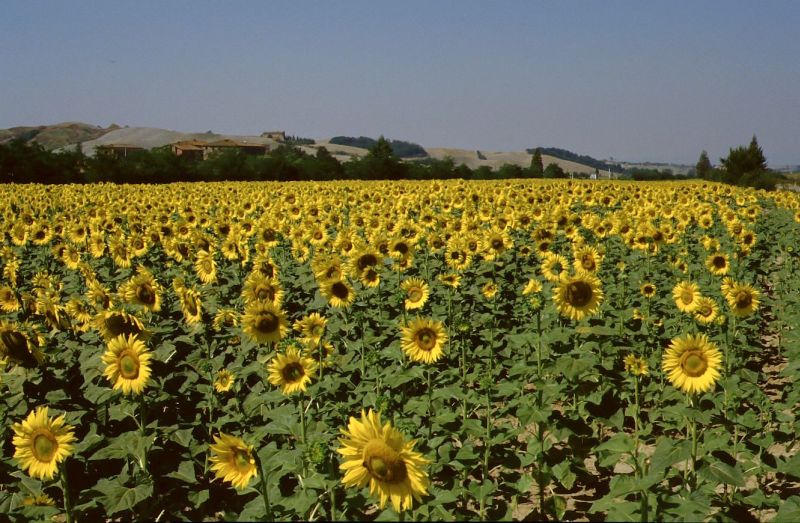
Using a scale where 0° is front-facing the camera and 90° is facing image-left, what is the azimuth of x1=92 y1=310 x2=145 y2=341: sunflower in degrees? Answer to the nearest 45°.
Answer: approximately 0°

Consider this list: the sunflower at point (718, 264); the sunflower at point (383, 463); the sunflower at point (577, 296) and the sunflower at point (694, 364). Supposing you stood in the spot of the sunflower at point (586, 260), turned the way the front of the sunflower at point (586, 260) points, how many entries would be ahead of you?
3

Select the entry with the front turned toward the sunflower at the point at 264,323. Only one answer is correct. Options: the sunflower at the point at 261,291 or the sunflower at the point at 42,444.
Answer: the sunflower at the point at 261,291

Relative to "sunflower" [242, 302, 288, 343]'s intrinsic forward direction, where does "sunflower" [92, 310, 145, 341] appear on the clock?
"sunflower" [92, 310, 145, 341] is roughly at 3 o'clock from "sunflower" [242, 302, 288, 343].

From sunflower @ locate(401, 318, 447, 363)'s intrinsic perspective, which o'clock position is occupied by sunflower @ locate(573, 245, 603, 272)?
sunflower @ locate(573, 245, 603, 272) is roughly at 7 o'clock from sunflower @ locate(401, 318, 447, 363).

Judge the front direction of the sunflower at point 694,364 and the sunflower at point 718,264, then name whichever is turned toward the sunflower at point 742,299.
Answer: the sunflower at point 718,264

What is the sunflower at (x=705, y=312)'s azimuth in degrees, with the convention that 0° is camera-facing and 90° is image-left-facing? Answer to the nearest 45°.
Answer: approximately 0°
